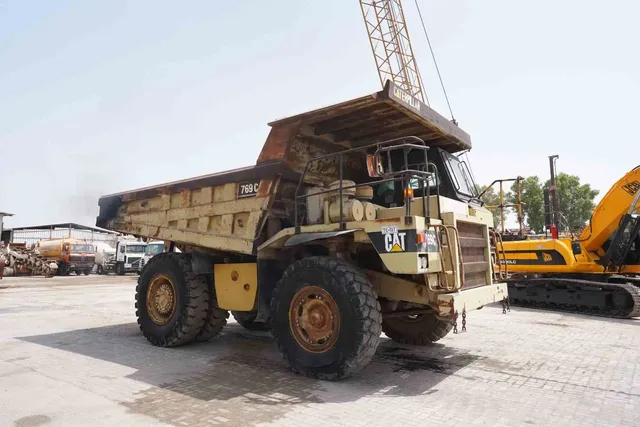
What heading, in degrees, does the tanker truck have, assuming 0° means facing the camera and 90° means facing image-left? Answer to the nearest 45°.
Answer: approximately 315°

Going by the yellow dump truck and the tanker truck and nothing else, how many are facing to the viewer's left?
0

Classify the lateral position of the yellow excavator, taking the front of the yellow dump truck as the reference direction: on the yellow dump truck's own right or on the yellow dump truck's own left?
on the yellow dump truck's own left

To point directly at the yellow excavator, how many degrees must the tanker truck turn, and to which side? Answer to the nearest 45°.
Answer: approximately 45° to its right

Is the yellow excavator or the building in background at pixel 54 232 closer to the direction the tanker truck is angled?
the yellow excavator

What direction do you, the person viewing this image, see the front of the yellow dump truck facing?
facing the viewer and to the right of the viewer

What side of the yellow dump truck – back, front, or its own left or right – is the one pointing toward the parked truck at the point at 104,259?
back

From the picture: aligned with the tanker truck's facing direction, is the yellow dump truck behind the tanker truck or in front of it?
in front

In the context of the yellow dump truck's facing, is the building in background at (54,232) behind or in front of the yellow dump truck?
behind
